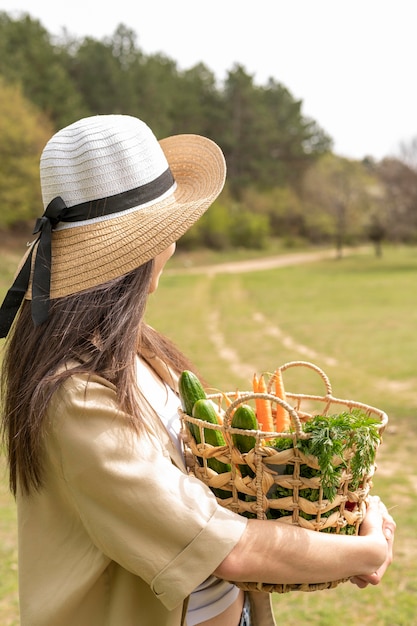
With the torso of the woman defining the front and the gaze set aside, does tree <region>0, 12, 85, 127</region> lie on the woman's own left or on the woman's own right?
on the woman's own left

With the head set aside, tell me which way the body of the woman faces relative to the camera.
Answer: to the viewer's right

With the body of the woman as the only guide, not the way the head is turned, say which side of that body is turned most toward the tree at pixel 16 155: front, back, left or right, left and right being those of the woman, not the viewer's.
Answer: left

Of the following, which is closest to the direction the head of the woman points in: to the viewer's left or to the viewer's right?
to the viewer's right

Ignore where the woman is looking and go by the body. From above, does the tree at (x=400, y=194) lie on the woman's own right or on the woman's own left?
on the woman's own left
